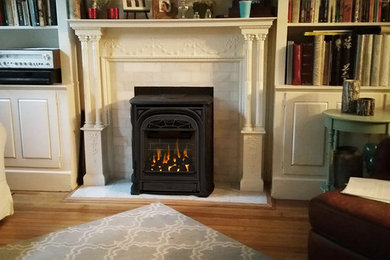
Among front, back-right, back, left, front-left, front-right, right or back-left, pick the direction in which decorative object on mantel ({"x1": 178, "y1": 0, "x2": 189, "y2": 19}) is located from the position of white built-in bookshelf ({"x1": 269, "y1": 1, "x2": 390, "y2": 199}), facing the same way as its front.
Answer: right

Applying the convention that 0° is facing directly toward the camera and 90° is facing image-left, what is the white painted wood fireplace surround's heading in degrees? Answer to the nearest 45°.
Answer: approximately 0°
